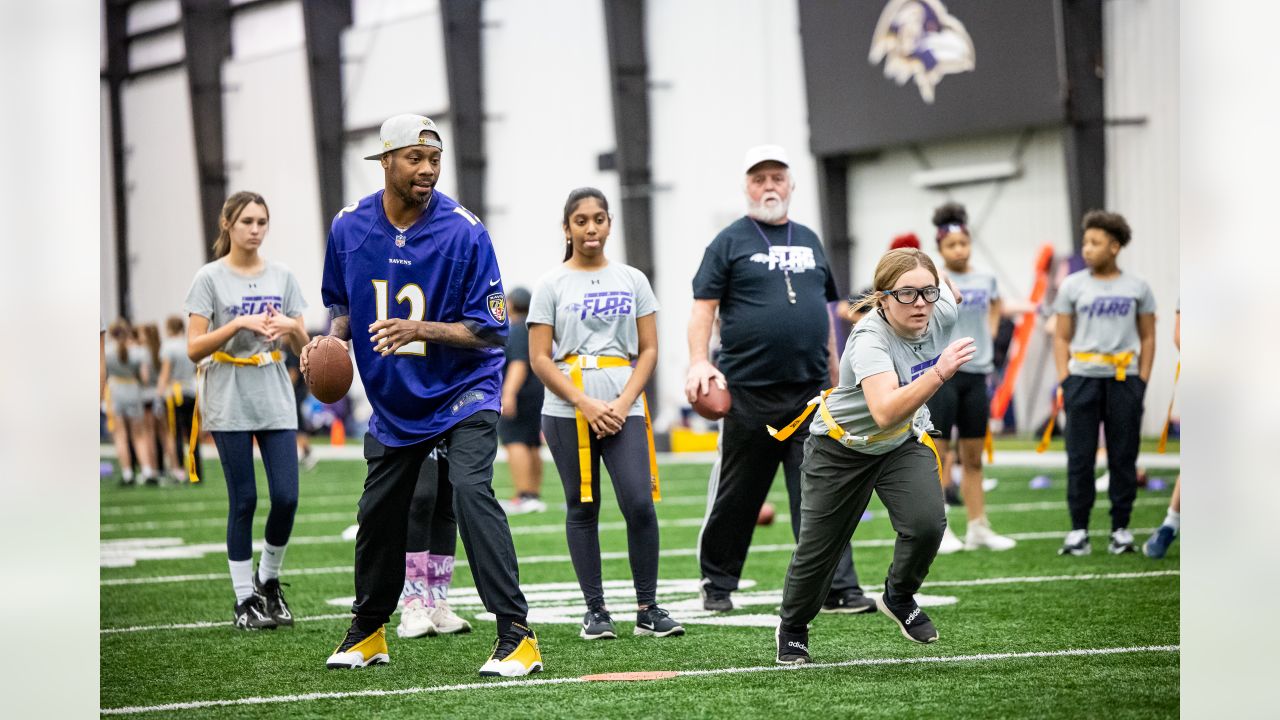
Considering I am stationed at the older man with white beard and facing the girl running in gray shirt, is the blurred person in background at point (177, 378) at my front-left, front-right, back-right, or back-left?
back-right

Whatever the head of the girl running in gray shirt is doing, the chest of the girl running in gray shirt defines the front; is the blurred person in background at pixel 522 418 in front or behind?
behind

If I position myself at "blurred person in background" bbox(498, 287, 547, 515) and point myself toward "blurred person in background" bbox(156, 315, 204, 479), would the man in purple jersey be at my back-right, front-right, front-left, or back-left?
back-left

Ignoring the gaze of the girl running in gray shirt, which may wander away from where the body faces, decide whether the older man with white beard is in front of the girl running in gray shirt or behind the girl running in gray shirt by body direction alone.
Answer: behind
